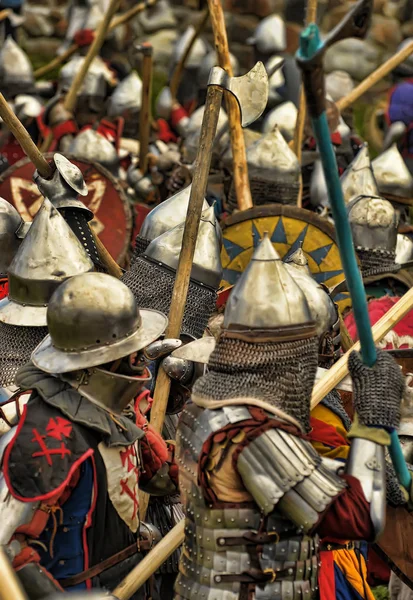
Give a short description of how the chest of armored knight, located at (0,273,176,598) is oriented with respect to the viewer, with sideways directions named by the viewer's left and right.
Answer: facing to the right of the viewer

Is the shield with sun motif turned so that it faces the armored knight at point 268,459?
yes

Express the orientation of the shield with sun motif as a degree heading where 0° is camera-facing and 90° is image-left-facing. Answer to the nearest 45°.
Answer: approximately 0°

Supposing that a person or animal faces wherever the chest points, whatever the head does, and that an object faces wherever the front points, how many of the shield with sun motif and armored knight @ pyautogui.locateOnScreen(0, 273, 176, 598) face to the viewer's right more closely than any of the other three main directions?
1

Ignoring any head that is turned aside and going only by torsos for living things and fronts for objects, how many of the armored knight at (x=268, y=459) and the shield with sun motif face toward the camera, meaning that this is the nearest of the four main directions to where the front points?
1

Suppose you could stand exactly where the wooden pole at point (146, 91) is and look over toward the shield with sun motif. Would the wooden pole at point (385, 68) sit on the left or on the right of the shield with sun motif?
left

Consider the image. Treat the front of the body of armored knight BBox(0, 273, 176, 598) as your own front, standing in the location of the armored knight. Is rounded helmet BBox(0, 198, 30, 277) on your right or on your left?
on your left

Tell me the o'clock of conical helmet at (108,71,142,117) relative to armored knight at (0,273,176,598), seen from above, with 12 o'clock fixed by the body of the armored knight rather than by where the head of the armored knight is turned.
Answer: The conical helmet is roughly at 9 o'clock from the armored knight.

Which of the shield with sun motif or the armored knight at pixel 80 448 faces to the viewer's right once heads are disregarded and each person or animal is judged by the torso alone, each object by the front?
the armored knight

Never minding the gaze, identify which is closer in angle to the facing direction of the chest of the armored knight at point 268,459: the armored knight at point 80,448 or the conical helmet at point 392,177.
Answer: the conical helmet

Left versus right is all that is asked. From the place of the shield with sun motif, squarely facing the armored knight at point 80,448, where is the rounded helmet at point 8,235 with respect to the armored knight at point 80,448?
right

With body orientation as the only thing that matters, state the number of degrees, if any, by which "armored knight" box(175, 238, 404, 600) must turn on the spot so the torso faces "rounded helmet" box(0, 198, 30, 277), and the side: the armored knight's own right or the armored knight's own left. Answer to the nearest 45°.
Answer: approximately 90° to the armored knight's own left

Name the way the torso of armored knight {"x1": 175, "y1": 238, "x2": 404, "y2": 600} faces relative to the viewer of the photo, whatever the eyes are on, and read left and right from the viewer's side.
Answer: facing away from the viewer and to the right of the viewer
